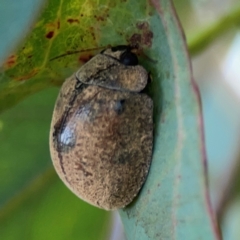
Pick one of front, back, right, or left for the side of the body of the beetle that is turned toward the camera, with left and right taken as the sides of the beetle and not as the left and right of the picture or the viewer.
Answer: back
